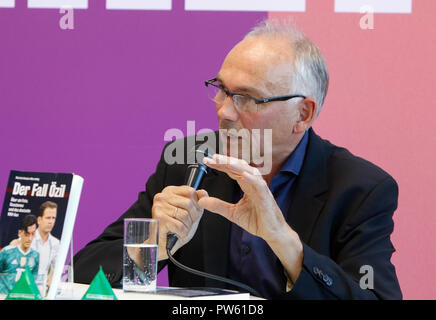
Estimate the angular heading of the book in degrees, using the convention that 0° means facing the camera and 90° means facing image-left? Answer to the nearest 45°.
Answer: approximately 45°

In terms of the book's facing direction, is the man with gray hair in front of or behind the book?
behind

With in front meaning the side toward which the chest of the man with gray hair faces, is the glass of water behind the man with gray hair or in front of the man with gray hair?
in front

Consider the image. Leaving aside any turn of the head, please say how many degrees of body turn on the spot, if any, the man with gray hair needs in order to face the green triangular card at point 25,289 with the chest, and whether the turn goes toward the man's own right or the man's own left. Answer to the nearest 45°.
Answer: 0° — they already face it
